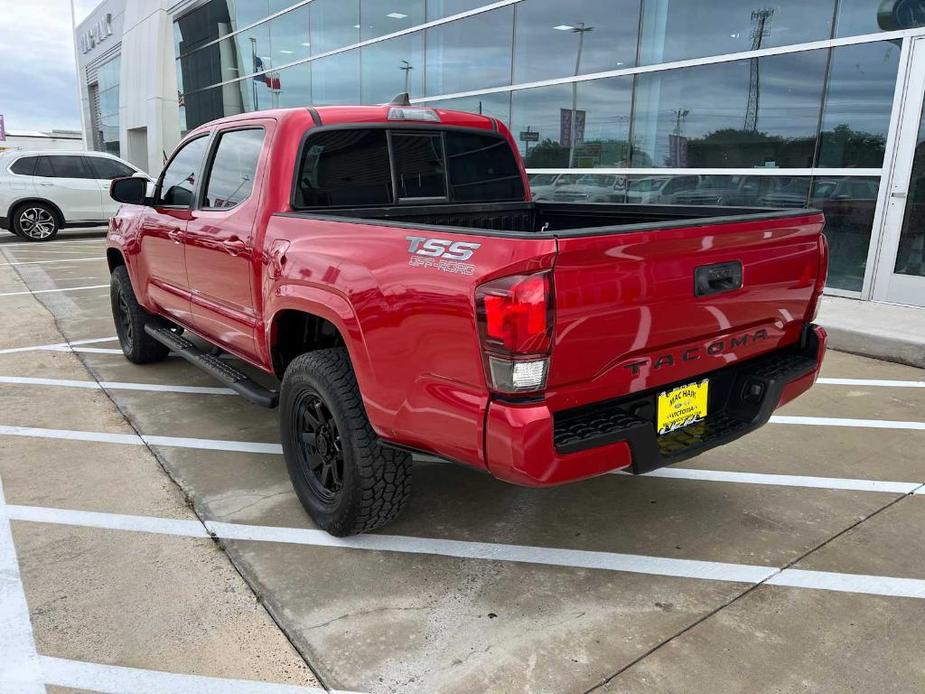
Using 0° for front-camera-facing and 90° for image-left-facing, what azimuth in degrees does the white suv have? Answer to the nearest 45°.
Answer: approximately 270°

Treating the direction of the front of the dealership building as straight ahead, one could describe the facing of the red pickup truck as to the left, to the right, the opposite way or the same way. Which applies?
to the right

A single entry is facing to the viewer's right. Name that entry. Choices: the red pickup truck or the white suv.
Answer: the white suv

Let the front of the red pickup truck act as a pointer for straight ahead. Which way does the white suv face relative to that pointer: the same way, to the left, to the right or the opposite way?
to the right

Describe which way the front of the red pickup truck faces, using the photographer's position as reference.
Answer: facing away from the viewer and to the left of the viewer

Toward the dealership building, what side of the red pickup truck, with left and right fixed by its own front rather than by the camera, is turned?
right

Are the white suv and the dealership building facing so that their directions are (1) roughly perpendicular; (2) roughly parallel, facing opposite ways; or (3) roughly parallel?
roughly parallel, facing opposite ways

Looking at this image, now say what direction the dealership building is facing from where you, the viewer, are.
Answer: facing the viewer and to the left of the viewer

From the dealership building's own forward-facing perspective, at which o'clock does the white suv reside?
The white suv is roughly at 2 o'clock from the dealership building.

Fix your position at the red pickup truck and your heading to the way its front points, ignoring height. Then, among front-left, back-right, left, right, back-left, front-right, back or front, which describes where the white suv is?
front

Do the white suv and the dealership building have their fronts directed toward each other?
no

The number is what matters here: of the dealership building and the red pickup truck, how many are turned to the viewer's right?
0

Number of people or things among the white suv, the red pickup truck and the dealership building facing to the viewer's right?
1

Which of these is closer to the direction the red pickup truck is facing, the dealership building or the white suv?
the white suv
